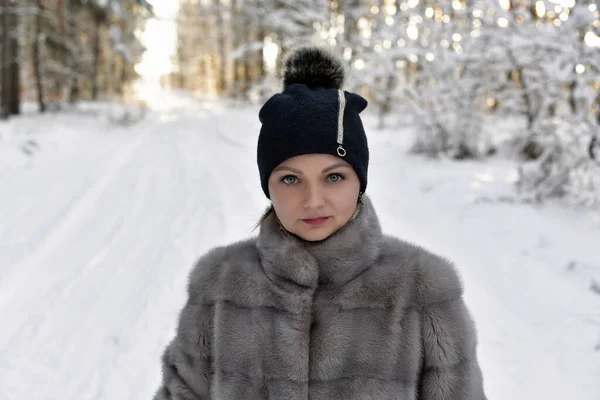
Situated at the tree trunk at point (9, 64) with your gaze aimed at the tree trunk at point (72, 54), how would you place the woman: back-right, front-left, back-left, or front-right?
back-right

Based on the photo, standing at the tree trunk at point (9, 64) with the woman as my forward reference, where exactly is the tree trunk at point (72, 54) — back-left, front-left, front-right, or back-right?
back-left

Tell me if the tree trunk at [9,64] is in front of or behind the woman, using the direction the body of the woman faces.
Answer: behind

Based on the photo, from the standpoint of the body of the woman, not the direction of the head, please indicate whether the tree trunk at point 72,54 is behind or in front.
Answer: behind

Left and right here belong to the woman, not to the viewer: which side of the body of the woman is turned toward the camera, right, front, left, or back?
front
